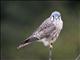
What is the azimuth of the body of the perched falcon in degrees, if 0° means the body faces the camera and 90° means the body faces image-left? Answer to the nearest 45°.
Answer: approximately 270°
